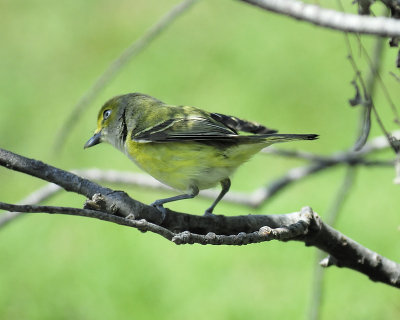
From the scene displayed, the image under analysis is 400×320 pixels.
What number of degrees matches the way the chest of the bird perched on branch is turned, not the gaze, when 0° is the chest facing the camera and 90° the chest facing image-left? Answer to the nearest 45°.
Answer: approximately 90°
